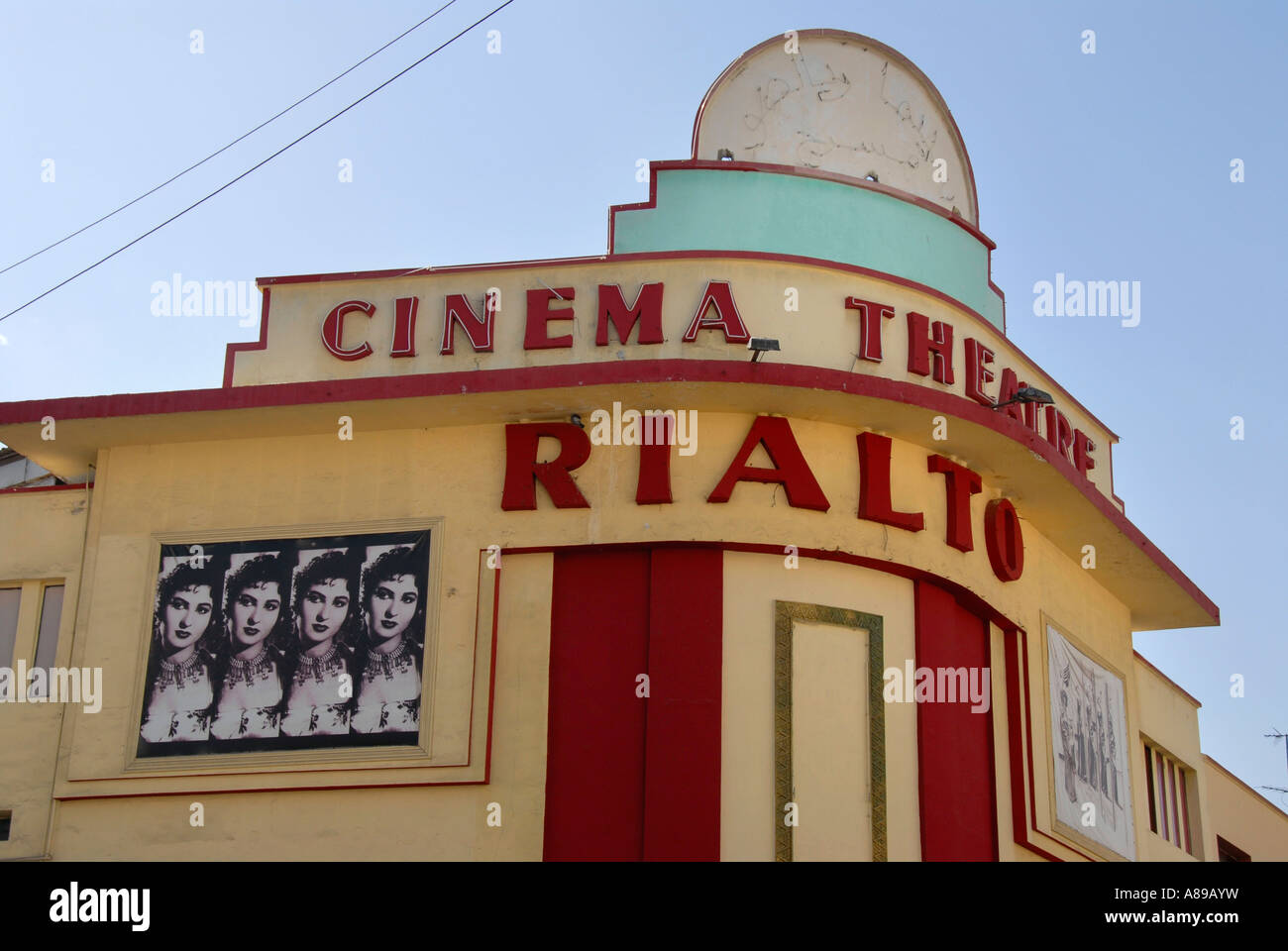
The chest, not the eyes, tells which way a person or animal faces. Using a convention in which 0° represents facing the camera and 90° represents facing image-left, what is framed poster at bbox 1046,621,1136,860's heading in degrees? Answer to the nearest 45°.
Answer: approximately 315°

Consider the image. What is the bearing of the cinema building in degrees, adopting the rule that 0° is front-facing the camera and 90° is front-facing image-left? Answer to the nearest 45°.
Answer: approximately 315°
